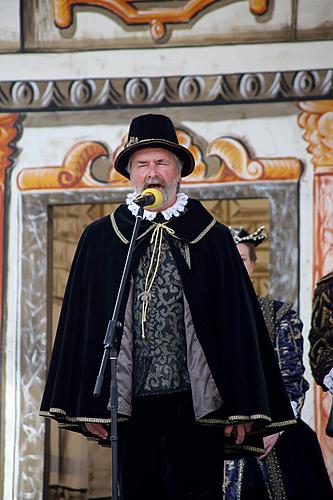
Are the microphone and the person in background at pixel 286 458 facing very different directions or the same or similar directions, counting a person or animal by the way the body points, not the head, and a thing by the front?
very different directions

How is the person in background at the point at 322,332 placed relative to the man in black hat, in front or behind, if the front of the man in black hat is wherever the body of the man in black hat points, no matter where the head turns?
behind

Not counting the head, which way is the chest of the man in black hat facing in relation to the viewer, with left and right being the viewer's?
facing the viewer

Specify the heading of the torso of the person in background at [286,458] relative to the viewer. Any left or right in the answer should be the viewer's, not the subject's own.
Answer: facing the viewer and to the left of the viewer

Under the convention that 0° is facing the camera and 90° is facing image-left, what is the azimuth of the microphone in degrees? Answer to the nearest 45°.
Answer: approximately 225°

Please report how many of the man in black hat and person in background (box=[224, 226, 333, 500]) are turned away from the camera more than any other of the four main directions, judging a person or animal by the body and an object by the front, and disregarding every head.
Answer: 0

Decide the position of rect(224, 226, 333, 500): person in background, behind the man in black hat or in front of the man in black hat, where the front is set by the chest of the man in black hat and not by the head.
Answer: behind
